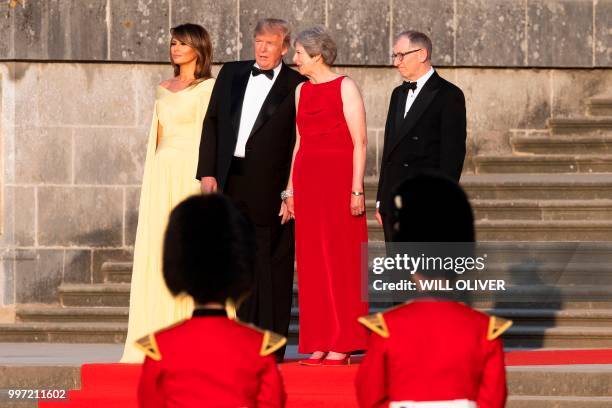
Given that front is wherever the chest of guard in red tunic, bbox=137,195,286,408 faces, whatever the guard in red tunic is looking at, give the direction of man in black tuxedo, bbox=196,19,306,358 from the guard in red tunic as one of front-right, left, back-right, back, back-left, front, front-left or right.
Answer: front

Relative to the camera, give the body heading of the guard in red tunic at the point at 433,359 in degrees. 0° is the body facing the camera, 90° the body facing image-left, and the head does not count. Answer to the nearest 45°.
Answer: approximately 180°

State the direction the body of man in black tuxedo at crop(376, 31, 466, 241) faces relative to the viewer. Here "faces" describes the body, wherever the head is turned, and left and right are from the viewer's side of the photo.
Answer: facing the viewer and to the left of the viewer

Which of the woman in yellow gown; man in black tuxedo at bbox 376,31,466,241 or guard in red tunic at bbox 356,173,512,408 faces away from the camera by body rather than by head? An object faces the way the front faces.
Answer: the guard in red tunic

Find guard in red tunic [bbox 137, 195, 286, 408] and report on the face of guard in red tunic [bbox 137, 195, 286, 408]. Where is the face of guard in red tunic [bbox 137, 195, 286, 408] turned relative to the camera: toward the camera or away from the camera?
away from the camera

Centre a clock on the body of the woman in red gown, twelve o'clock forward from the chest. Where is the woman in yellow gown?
The woman in yellow gown is roughly at 2 o'clock from the woman in red gown.

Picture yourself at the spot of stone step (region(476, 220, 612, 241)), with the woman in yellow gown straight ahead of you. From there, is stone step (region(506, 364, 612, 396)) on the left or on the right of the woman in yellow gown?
left

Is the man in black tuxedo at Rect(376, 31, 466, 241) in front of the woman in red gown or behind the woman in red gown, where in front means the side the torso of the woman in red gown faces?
behind

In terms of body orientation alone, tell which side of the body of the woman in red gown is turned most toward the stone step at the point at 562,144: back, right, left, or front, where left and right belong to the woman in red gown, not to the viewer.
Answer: back

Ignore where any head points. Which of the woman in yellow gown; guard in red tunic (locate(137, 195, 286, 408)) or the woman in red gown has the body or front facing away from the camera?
the guard in red tunic

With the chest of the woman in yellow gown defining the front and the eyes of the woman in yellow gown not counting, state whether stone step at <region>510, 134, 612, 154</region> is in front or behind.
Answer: behind

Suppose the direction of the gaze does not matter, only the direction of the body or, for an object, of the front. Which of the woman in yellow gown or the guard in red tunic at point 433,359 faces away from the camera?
the guard in red tunic

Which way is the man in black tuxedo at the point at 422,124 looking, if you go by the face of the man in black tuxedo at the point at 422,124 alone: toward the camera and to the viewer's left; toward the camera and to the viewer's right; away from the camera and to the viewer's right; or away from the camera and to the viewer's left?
toward the camera and to the viewer's left

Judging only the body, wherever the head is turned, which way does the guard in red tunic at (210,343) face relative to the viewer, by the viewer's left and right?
facing away from the viewer

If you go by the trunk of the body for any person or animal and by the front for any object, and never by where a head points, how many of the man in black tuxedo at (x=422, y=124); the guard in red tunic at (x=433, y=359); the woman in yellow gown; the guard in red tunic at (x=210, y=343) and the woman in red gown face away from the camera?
2

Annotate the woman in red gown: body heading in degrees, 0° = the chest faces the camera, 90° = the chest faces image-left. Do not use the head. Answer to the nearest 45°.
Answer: approximately 45°
